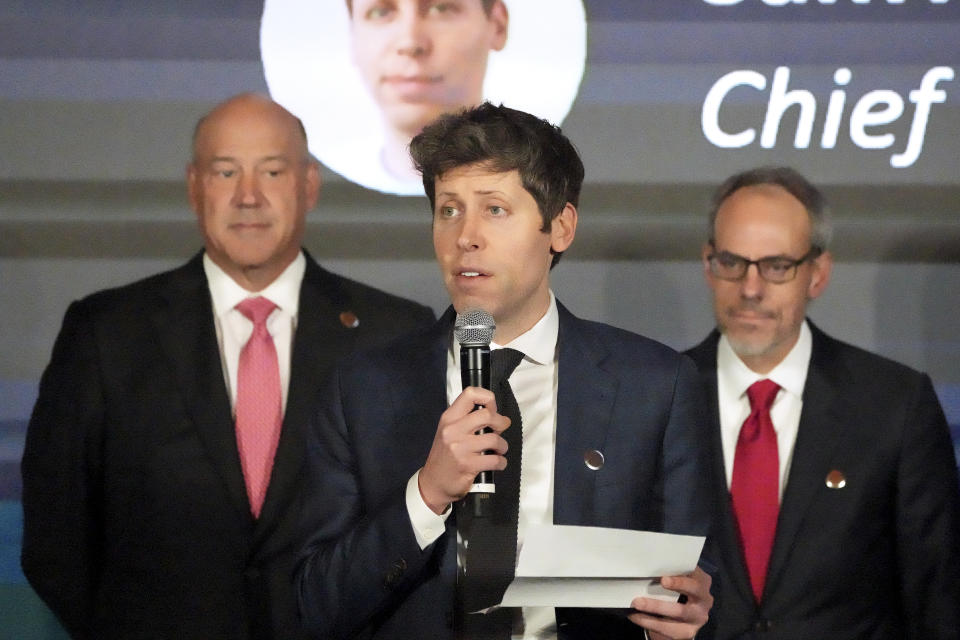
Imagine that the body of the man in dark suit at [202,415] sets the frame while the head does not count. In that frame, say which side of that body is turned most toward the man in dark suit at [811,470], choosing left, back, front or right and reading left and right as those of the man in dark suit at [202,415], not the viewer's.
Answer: left

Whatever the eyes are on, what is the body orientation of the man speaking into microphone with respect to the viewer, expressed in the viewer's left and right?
facing the viewer

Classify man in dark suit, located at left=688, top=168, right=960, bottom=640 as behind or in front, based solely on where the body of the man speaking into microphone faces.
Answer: behind

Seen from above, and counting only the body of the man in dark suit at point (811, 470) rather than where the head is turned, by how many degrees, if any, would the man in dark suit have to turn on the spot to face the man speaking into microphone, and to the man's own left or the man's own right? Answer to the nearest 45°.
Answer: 0° — they already face them

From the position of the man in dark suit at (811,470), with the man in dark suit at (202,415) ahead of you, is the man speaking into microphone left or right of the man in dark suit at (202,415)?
left

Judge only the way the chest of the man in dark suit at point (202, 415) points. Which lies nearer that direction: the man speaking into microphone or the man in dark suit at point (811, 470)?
the man speaking into microphone

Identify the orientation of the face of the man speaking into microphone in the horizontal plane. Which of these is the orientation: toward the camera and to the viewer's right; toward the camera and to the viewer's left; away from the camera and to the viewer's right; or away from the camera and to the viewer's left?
toward the camera and to the viewer's left

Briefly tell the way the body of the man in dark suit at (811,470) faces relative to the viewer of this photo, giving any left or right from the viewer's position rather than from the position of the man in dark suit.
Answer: facing the viewer and to the left of the viewer

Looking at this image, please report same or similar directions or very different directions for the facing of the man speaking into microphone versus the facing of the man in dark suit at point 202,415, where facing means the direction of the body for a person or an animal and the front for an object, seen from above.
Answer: same or similar directions

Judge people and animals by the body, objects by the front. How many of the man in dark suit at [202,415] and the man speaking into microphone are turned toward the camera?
2

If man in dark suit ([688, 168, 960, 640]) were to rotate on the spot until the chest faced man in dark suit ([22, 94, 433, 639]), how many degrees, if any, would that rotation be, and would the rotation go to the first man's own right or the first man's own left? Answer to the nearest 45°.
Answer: approximately 45° to the first man's own right

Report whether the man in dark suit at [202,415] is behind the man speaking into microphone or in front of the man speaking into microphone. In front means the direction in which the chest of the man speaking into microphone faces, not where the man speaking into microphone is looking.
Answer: behind

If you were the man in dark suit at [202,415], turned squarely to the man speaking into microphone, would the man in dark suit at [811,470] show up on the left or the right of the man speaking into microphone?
left
